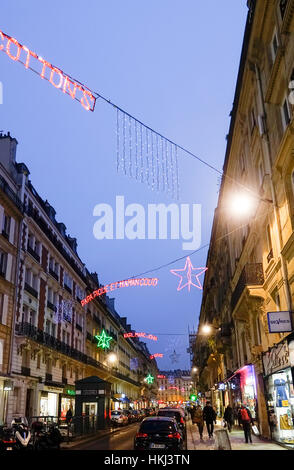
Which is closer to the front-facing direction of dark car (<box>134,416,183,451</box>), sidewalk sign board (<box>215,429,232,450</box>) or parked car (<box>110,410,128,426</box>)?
the parked car

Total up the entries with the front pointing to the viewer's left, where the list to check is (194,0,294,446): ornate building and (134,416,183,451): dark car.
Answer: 1

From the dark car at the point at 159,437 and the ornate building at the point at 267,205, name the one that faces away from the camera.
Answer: the dark car

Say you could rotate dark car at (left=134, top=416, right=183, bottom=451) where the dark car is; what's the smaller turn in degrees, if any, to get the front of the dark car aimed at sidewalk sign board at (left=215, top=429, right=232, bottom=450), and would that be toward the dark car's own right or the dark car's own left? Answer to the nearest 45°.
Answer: approximately 135° to the dark car's own right

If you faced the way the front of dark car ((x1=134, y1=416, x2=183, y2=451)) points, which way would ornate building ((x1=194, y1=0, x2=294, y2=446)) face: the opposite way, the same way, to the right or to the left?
to the left

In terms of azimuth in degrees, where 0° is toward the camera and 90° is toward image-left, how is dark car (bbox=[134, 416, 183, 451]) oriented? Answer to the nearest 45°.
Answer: approximately 180°

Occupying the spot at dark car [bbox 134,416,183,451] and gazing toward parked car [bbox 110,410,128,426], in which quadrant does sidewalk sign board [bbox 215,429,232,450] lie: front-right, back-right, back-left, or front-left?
back-right

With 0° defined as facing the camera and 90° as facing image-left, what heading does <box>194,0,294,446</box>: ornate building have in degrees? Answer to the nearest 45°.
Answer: approximately 90°
